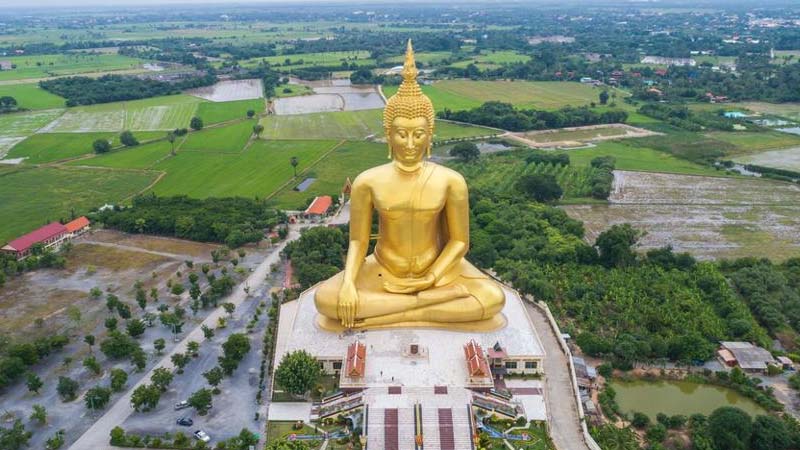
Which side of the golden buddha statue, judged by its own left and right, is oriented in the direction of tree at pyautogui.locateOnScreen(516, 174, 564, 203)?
back

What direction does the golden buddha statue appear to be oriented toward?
toward the camera

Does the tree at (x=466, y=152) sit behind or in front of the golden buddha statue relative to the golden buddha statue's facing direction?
behind

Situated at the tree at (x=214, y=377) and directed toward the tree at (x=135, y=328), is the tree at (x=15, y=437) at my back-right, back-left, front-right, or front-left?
front-left

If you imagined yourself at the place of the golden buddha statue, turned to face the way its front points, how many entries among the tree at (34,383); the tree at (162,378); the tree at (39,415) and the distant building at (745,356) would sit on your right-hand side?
3

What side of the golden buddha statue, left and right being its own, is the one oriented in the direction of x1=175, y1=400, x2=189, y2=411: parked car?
right

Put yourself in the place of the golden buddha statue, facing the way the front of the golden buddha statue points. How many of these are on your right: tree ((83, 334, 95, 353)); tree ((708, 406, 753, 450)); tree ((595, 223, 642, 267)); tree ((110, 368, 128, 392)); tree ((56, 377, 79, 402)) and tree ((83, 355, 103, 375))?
4

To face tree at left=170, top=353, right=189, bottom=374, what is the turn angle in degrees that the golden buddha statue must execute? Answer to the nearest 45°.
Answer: approximately 90° to its right

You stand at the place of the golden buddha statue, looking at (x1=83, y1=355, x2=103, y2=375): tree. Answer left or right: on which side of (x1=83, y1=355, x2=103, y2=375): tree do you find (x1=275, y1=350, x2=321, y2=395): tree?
left

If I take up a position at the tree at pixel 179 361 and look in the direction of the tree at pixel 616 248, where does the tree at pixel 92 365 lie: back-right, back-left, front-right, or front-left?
back-left

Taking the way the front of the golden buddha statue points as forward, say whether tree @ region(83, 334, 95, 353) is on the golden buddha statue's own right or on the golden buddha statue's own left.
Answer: on the golden buddha statue's own right

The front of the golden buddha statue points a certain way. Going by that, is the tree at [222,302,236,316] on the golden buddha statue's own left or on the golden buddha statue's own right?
on the golden buddha statue's own right

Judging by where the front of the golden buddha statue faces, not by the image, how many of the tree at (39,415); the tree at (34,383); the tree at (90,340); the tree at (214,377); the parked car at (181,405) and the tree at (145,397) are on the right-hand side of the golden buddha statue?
6

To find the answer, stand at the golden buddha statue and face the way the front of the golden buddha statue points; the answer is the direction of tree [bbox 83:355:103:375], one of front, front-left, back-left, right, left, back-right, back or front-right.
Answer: right

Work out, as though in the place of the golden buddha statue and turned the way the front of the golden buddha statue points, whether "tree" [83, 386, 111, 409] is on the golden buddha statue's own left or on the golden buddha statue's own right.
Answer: on the golden buddha statue's own right

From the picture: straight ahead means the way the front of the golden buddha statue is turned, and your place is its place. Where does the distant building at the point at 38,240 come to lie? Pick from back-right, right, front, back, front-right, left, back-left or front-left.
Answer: back-right

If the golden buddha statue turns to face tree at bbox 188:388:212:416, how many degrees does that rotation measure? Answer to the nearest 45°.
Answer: approximately 90° to its right

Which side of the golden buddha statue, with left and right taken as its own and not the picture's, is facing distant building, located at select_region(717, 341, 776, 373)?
left

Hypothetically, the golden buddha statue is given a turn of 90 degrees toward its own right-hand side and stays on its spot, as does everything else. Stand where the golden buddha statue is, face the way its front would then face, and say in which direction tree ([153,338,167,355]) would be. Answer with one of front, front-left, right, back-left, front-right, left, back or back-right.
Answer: front

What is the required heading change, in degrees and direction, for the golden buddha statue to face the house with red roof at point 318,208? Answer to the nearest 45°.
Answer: approximately 180°
